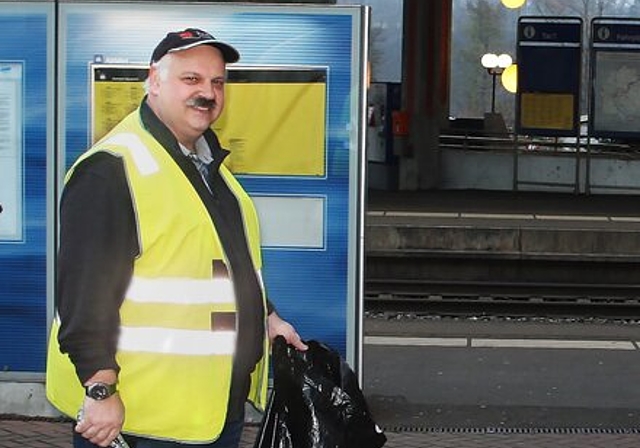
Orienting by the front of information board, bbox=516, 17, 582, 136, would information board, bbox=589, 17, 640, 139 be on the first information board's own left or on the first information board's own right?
on the first information board's own left

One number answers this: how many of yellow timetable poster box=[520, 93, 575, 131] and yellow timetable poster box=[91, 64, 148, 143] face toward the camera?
2

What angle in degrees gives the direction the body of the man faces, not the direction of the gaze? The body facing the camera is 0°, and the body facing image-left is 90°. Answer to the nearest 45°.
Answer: approximately 315°

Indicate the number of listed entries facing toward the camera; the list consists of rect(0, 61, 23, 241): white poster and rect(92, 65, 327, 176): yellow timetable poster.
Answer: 2

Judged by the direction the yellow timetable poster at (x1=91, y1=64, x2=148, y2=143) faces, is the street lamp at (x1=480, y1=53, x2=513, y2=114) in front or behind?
behind

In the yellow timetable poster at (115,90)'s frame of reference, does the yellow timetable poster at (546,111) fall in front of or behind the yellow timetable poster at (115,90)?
behind

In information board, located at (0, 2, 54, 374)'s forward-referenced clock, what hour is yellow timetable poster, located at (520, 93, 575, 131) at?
The yellow timetable poster is roughly at 7 o'clock from the information board.

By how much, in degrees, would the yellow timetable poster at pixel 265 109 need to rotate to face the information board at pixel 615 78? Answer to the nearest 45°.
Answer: approximately 135° to its left

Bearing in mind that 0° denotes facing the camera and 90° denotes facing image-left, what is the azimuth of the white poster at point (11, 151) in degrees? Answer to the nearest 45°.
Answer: approximately 0°

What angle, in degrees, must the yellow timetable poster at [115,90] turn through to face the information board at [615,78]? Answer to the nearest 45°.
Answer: approximately 135° to its left
